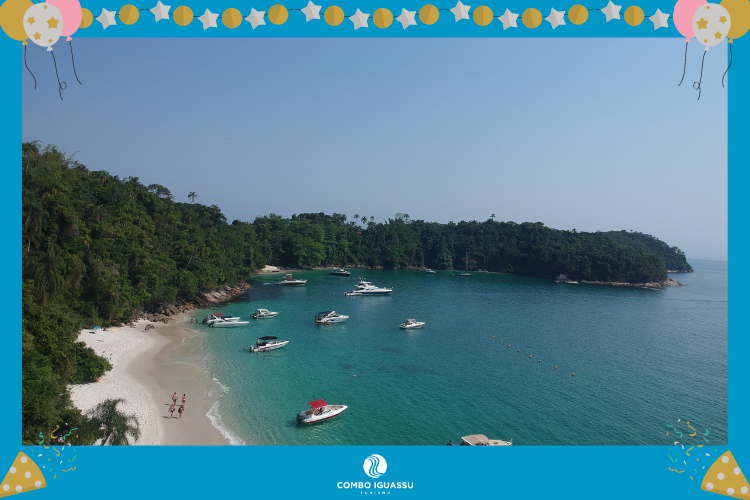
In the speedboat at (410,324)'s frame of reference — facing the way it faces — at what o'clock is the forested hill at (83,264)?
The forested hill is roughly at 5 o'clock from the speedboat.

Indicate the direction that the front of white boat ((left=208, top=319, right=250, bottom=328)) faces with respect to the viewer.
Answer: facing to the right of the viewer

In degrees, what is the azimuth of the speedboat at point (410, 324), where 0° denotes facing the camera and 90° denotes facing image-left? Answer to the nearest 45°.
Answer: approximately 270°

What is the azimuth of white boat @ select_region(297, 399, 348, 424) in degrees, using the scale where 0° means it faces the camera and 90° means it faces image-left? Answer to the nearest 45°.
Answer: approximately 225°

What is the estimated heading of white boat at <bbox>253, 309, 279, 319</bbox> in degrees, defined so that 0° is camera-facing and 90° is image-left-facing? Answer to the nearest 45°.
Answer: approximately 270°

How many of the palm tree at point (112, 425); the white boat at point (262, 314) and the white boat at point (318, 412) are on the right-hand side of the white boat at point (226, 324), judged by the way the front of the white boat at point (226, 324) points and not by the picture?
2

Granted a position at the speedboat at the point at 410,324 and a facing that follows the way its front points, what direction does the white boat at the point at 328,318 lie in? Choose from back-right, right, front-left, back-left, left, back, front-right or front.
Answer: back

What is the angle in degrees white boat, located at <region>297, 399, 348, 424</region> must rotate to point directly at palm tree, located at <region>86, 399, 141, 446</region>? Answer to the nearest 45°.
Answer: approximately 180°

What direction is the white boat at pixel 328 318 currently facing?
to the viewer's right
